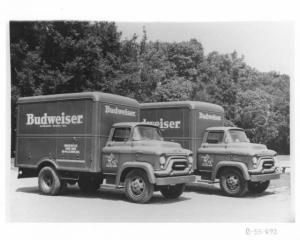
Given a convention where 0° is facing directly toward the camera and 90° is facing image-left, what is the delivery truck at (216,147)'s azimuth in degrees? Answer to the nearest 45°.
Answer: approximately 315°
